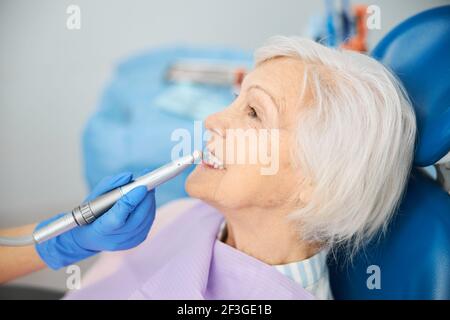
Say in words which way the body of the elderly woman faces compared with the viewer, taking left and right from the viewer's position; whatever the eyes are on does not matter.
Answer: facing to the left of the viewer

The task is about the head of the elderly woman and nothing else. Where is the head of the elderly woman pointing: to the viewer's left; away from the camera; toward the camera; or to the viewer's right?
to the viewer's left
